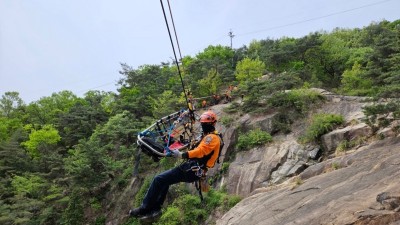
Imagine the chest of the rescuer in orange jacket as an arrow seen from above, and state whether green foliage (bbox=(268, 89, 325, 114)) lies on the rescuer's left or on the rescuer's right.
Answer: on the rescuer's right

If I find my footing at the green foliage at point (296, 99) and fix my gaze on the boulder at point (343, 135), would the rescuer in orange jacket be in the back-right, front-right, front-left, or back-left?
front-right

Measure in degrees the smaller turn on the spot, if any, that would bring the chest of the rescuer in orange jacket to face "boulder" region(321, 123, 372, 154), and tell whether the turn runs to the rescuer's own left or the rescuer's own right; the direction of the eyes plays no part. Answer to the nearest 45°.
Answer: approximately 135° to the rescuer's own right

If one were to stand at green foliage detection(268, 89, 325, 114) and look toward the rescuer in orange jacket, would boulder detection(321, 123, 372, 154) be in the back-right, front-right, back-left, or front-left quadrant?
front-left

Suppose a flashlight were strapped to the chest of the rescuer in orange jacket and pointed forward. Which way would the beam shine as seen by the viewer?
to the viewer's left
